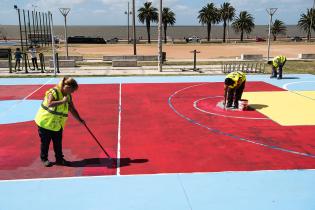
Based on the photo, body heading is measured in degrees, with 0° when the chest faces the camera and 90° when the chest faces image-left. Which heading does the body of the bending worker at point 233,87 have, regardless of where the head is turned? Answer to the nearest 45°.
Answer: approximately 45°

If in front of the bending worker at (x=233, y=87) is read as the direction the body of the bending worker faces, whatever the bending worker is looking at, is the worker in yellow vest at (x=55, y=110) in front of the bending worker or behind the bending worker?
in front
